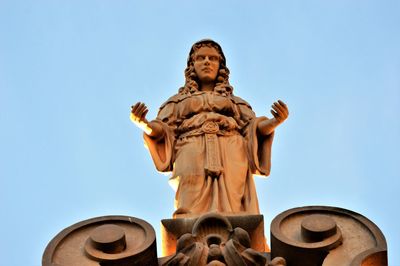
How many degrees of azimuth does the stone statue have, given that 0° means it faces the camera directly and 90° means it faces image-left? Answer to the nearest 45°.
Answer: approximately 0°
